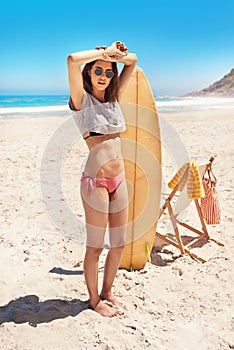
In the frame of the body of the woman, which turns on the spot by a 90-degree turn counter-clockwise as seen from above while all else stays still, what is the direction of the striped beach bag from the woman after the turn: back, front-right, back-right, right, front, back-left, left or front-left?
front

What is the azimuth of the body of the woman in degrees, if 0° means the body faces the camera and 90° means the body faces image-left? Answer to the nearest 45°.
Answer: approximately 315°

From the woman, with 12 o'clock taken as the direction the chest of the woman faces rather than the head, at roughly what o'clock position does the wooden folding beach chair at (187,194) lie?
The wooden folding beach chair is roughly at 9 o'clock from the woman.
